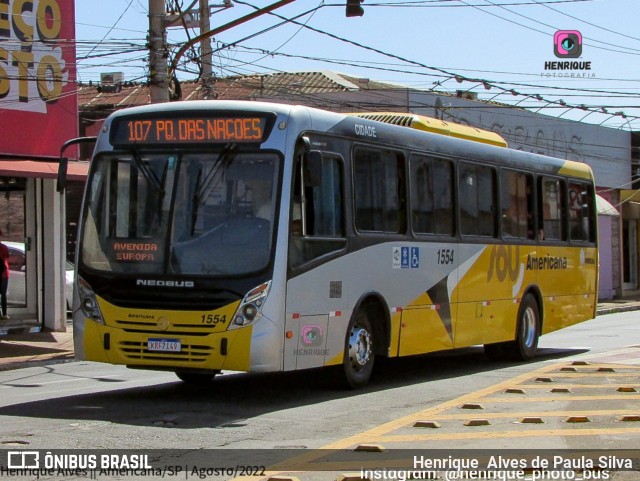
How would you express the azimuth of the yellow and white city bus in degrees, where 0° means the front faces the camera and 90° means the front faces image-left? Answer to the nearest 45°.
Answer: approximately 45°

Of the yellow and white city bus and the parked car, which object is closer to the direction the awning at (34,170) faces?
the yellow and white city bus

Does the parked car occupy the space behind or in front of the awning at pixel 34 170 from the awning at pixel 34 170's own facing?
behind

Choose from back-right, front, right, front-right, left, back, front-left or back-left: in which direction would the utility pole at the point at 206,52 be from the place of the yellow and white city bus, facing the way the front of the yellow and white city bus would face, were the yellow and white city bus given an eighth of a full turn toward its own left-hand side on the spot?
back

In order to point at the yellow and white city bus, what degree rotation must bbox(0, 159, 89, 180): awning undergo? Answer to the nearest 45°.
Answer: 0° — it already faces it

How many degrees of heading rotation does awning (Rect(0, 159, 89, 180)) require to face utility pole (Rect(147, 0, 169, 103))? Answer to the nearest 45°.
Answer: approximately 90° to its left
